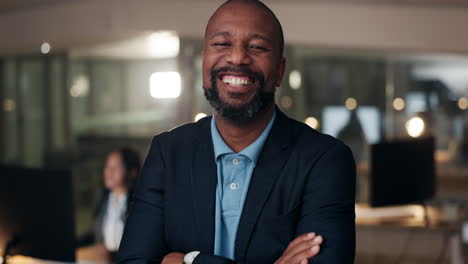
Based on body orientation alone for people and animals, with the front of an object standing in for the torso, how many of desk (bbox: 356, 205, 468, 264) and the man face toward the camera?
1

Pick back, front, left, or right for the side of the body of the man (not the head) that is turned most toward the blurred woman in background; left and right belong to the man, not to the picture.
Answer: back

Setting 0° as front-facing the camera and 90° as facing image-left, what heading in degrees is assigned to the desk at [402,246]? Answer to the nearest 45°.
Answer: approximately 180°

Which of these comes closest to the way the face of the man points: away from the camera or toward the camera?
toward the camera

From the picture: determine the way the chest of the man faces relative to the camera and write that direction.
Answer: toward the camera

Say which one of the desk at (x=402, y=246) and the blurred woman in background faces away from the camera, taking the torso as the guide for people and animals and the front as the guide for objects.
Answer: the desk

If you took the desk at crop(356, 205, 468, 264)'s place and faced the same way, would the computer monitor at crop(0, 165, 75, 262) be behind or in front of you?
behind
